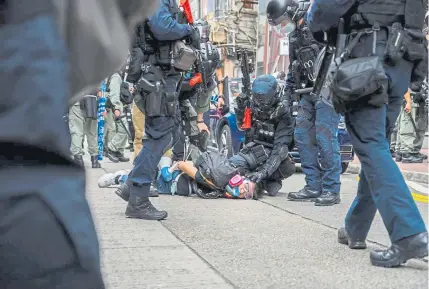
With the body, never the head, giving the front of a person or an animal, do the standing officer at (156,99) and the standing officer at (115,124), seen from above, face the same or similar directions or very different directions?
same or similar directions

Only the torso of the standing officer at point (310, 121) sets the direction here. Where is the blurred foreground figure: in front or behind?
in front

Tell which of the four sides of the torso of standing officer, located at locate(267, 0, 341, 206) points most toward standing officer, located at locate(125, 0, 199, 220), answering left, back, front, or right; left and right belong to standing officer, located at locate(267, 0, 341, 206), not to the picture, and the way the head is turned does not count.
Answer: front

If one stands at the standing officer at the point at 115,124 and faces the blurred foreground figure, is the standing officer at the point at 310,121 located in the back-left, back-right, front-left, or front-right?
front-left

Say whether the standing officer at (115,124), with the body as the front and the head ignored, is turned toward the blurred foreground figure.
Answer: no

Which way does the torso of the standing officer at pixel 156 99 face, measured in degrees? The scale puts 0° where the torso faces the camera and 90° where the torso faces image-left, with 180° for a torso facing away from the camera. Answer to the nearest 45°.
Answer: approximately 270°

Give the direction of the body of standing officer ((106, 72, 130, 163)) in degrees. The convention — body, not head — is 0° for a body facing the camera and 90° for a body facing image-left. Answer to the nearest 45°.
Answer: approximately 270°

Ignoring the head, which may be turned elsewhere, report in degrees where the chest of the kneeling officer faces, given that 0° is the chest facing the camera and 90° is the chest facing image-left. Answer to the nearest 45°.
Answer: approximately 45°

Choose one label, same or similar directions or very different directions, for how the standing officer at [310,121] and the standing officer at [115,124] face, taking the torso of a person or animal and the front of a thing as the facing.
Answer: very different directions

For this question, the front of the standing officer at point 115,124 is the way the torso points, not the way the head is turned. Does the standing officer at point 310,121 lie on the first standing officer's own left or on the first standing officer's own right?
on the first standing officer's own right

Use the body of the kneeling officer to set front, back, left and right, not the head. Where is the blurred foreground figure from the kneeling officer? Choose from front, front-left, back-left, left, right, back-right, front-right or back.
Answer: front-left

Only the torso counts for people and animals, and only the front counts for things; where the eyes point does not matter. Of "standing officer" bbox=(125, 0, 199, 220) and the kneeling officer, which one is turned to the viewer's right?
the standing officer

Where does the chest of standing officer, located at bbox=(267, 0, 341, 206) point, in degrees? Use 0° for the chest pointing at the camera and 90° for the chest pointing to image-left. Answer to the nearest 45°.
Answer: approximately 45°
